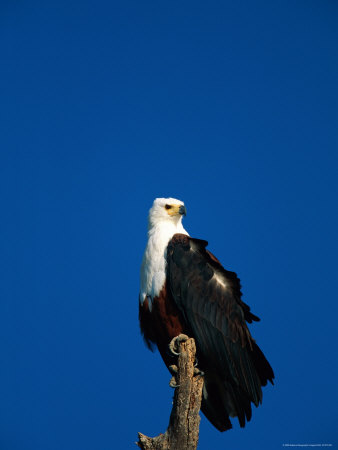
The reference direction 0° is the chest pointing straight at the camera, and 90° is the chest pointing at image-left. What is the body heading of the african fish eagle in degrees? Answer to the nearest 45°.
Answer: approximately 90°
